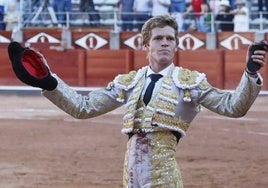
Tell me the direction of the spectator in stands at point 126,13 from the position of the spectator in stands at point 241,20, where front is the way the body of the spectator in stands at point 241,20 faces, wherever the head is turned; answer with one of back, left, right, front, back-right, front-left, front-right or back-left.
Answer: front-right

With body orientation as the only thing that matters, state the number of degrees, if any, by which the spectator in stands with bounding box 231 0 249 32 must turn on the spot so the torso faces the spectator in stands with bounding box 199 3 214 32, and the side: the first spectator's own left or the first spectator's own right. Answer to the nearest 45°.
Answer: approximately 45° to the first spectator's own right

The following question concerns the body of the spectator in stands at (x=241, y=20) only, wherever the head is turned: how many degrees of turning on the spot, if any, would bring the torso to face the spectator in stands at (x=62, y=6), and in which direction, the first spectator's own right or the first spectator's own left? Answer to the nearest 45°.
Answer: approximately 45° to the first spectator's own right
